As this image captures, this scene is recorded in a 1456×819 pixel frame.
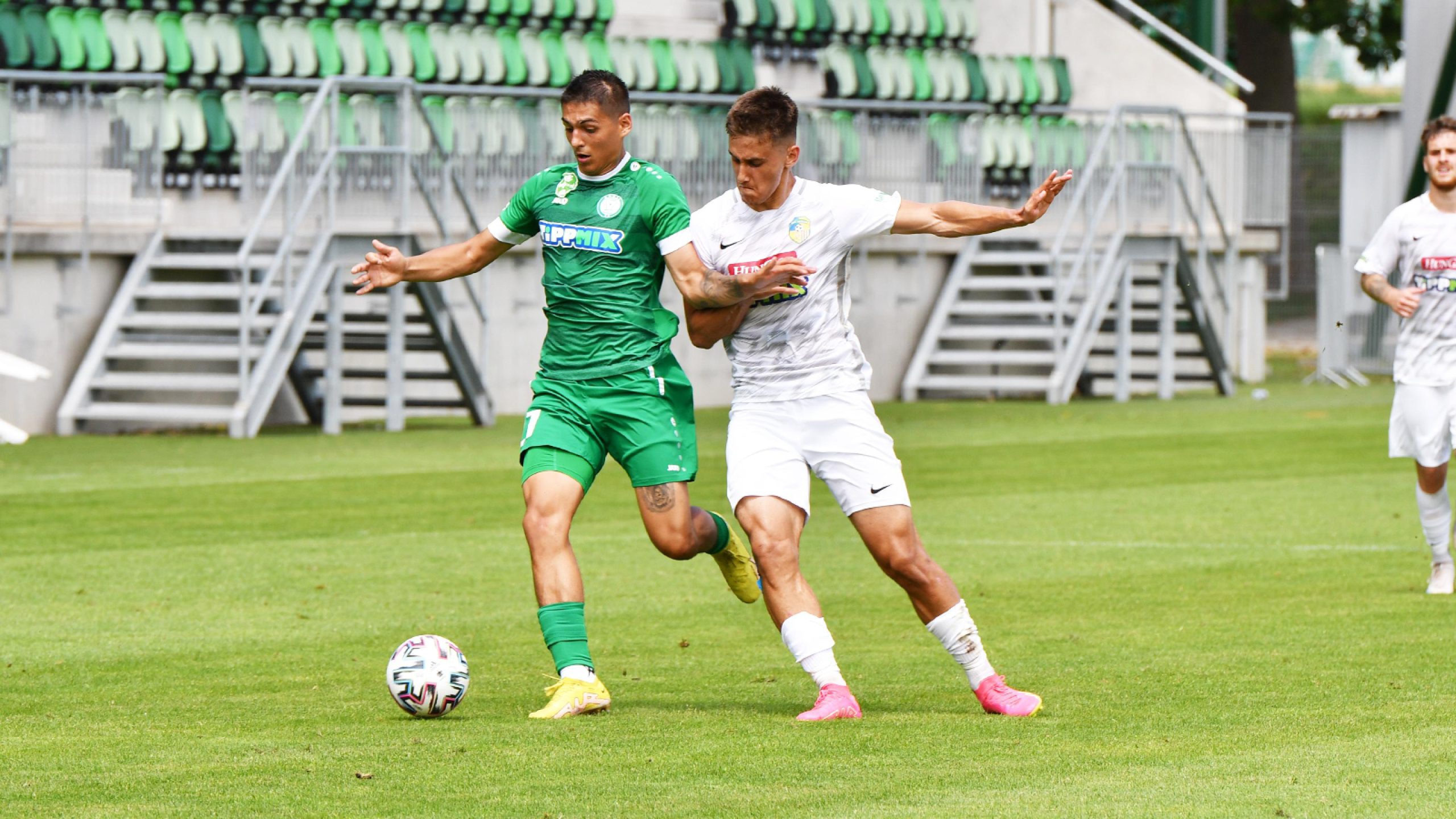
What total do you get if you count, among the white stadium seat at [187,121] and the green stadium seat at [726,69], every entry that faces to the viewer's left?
0

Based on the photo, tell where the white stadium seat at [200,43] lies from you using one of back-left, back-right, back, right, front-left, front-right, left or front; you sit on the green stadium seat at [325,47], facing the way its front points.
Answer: right

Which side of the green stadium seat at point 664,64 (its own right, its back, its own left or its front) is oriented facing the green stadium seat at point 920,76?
left

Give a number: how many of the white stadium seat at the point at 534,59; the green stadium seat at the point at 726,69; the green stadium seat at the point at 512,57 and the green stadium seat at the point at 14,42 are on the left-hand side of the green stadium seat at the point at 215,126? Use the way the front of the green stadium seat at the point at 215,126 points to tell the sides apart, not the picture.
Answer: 3

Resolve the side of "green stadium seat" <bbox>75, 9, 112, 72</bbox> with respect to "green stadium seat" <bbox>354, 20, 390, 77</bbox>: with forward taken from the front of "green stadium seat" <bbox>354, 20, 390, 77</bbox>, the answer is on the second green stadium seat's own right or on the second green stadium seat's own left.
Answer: on the second green stadium seat's own right

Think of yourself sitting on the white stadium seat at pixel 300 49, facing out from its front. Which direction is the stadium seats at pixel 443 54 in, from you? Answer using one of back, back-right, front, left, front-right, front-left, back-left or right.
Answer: left

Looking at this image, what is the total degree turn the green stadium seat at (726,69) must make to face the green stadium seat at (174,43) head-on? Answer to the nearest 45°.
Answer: approximately 90° to its right

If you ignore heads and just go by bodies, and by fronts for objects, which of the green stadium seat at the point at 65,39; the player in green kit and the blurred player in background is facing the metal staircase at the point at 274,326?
the green stadium seat

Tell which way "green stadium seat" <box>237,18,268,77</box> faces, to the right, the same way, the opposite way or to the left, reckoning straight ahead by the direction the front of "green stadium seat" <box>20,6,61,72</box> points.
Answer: the same way

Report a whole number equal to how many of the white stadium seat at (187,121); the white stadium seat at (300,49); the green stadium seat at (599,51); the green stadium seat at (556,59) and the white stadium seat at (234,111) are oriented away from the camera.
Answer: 0

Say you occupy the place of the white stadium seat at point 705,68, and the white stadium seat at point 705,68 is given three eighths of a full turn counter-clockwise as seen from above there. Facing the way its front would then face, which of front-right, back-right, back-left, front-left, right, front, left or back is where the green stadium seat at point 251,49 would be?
back-left

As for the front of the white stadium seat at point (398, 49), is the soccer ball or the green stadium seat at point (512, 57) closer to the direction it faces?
the soccer ball

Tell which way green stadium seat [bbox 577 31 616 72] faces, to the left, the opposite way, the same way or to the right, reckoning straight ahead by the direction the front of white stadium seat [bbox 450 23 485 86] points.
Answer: the same way

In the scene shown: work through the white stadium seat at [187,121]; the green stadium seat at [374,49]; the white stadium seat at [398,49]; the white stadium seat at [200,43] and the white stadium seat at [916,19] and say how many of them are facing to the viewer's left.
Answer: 0

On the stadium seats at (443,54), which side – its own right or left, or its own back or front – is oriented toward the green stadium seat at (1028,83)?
left

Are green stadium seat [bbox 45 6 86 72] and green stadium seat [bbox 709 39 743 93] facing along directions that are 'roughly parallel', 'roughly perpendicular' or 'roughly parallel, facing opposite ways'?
roughly parallel

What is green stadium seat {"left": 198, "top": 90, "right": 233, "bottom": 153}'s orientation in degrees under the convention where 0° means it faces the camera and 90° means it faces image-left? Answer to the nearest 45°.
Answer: approximately 315°

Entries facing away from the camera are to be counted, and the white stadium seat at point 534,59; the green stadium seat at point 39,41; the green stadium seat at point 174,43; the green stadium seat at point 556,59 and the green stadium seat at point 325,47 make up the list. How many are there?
0

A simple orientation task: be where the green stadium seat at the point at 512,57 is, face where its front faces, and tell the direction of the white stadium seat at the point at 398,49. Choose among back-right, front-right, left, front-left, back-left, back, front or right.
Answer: right

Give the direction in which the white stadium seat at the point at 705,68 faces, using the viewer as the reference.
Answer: facing the viewer and to the right of the viewer

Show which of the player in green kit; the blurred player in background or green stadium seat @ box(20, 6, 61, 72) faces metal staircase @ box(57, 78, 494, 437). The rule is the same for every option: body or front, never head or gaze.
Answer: the green stadium seat

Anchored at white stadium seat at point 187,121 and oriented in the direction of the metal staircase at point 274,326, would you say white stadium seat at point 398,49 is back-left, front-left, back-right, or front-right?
back-left

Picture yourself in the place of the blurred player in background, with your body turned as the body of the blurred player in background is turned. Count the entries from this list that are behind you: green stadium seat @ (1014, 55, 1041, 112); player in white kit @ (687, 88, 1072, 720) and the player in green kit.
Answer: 1

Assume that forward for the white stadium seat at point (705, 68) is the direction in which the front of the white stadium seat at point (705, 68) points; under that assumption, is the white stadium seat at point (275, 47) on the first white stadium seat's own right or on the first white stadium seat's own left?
on the first white stadium seat's own right

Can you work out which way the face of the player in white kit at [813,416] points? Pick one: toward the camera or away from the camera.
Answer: toward the camera
